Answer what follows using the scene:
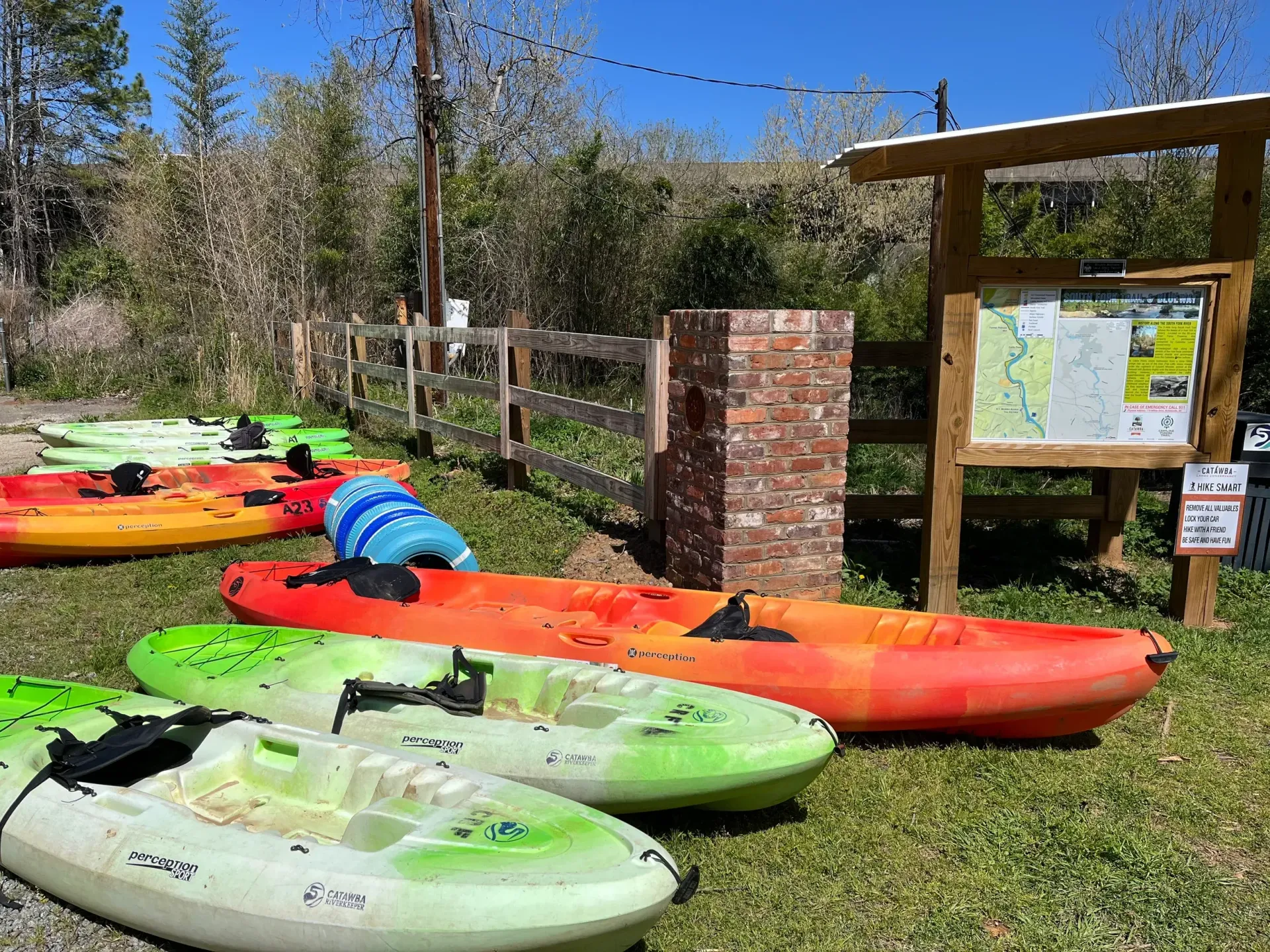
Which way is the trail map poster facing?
toward the camera

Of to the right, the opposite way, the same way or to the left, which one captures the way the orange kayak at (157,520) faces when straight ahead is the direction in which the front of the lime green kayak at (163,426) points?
the same way

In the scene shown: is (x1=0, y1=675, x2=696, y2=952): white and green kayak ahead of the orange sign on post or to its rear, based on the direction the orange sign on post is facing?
ahead

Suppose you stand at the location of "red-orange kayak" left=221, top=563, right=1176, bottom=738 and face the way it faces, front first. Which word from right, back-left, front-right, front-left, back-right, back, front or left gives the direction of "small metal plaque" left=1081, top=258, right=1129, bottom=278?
left

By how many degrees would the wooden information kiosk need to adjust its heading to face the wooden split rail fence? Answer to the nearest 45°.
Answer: approximately 90° to its right

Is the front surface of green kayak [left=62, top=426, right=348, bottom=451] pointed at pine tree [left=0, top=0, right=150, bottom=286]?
no

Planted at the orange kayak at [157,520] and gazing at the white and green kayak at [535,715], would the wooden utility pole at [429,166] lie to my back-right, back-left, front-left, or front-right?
back-left

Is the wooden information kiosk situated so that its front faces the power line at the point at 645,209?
no

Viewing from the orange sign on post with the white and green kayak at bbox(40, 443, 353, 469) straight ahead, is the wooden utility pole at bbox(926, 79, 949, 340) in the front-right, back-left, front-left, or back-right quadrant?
front-right

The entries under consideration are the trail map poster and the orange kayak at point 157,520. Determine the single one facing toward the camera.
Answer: the trail map poster

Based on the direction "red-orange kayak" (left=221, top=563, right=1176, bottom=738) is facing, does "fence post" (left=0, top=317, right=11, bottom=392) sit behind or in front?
behind

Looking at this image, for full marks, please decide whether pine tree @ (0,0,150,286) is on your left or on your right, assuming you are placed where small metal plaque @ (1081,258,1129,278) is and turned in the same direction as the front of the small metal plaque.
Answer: on your right

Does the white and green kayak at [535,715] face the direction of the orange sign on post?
no

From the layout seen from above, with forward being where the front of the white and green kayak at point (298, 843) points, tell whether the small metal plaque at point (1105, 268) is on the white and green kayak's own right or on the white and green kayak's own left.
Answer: on the white and green kayak's own left

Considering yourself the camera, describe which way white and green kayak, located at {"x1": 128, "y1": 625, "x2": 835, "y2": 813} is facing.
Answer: facing the viewer and to the right of the viewer

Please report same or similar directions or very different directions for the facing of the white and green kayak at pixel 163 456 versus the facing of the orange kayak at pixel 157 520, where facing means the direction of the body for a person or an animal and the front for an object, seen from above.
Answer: same or similar directions

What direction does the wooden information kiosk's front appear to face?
toward the camera

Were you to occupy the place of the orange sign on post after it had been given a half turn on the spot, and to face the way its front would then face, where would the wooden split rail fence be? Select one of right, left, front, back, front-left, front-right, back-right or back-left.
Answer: left
